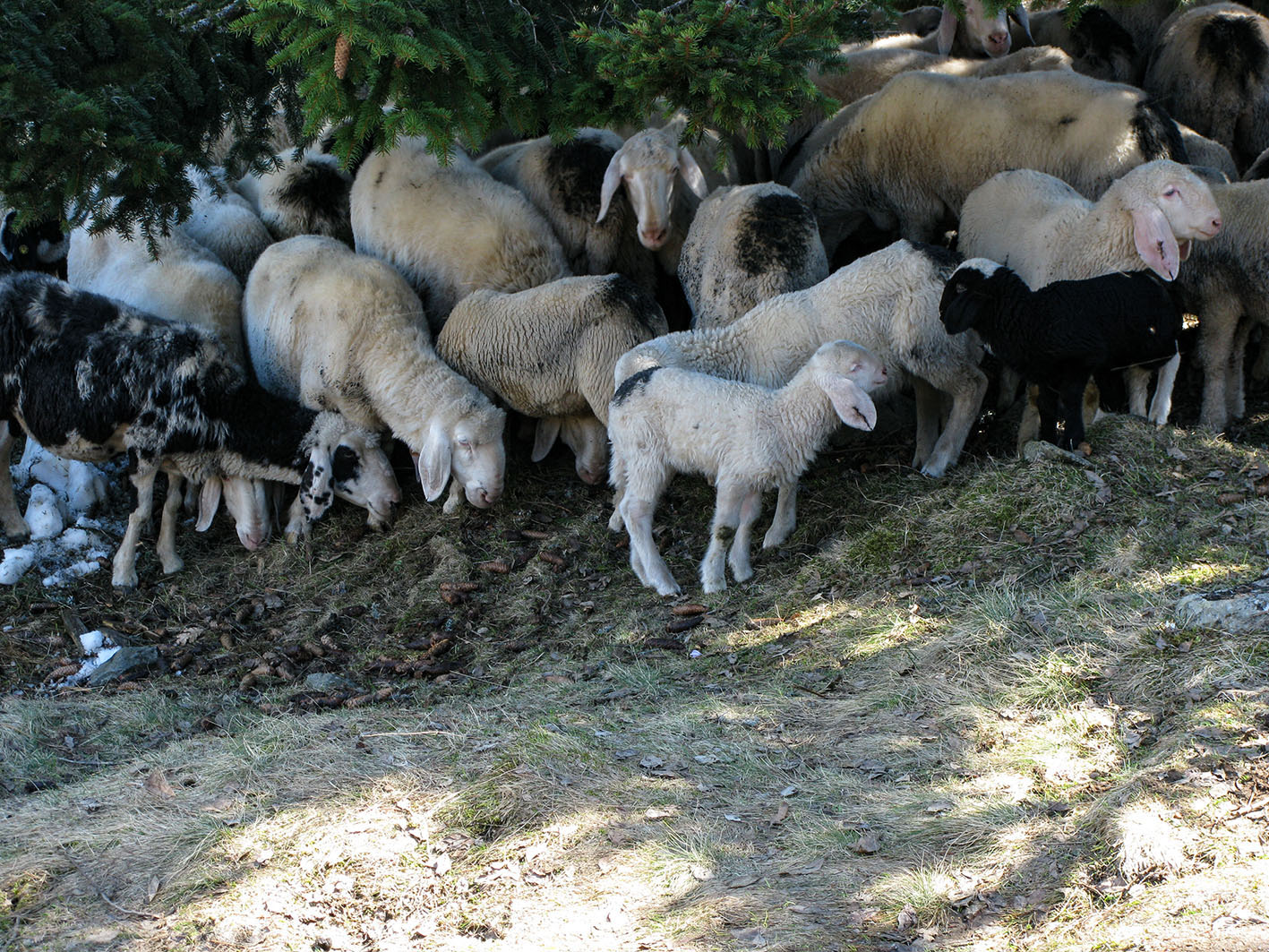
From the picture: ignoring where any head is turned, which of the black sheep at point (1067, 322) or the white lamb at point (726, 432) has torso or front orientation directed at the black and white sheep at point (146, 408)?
the black sheep

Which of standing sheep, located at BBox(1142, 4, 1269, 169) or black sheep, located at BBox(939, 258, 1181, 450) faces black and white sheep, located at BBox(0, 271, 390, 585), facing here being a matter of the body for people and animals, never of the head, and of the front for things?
the black sheep

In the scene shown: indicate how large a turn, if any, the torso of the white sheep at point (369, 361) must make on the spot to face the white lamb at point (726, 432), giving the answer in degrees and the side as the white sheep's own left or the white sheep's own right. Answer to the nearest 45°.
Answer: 0° — it already faces it

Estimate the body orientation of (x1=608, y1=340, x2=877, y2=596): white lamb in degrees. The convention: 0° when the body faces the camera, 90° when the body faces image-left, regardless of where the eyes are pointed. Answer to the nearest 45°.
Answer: approximately 270°

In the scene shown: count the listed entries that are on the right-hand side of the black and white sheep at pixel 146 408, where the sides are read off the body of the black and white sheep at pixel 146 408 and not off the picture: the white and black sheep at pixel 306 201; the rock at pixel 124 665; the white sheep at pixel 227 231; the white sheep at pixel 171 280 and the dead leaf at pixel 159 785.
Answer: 2

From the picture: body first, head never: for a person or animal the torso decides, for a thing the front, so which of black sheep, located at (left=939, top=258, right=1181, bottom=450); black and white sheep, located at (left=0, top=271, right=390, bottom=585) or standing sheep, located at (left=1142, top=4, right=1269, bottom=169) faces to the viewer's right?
the black and white sheep

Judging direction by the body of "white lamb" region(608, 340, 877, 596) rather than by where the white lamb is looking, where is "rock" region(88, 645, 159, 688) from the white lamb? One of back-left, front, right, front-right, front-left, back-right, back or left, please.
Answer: back

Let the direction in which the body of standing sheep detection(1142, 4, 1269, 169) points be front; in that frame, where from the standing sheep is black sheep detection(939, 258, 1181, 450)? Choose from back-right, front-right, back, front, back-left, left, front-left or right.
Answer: back

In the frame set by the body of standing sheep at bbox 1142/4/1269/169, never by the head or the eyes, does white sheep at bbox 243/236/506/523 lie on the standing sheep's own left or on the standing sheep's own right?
on the standing sheep's own left

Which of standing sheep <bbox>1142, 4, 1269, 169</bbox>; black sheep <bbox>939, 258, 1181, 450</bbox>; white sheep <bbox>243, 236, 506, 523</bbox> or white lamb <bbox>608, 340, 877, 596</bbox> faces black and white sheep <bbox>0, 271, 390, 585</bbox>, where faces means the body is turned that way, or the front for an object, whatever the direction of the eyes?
the black sheep

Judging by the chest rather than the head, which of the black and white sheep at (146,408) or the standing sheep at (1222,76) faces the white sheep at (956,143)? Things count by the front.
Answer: the black and white sheep

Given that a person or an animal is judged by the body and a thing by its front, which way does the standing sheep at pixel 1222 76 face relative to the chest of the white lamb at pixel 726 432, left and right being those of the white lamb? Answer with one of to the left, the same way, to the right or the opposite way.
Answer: to the left

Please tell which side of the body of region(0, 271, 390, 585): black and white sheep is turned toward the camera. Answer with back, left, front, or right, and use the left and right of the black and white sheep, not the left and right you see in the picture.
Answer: right

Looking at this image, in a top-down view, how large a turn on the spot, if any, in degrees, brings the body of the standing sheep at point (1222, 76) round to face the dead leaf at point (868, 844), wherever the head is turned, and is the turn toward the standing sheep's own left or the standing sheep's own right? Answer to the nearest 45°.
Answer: approximately 180°

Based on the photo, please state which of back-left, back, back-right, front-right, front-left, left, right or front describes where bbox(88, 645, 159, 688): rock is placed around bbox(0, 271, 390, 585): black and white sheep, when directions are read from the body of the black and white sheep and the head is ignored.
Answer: right

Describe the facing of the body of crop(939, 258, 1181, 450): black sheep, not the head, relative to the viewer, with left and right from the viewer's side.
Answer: facing to the left of the viewer
